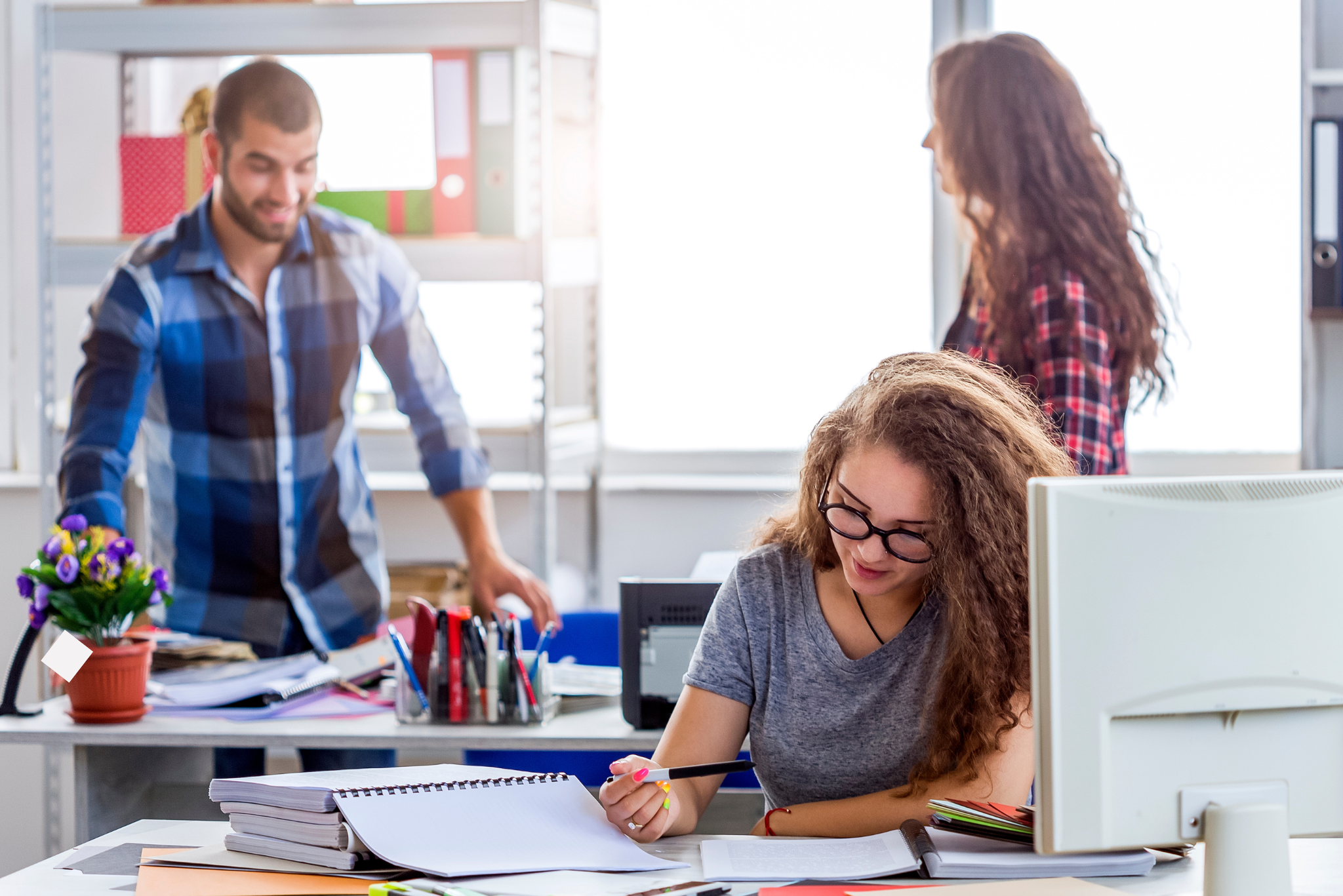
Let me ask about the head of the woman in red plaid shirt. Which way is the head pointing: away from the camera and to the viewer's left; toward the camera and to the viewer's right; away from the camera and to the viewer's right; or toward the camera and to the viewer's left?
away from the camera and to the viewer's left

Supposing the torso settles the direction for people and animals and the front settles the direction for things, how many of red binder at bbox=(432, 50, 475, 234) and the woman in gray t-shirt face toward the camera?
2

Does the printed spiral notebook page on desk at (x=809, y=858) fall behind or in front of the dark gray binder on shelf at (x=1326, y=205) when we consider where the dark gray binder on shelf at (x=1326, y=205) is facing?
in front

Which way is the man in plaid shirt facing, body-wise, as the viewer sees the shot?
toward the camera

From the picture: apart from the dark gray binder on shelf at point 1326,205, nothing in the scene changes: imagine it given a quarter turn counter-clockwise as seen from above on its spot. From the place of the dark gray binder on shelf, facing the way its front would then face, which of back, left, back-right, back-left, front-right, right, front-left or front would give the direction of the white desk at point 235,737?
back-right

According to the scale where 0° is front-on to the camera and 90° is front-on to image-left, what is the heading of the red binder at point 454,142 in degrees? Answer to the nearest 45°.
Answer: approximately 0°

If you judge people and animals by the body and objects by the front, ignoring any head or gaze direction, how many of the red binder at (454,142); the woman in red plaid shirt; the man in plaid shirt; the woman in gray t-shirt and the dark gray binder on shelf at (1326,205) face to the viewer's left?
1

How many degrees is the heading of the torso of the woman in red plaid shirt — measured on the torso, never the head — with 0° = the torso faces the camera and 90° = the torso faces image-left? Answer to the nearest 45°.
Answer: approximately 90°

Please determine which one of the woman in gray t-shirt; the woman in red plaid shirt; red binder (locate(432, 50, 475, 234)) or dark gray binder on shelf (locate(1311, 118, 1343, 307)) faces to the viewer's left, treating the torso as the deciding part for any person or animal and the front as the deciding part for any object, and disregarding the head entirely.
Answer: the woman in red plaid shirt

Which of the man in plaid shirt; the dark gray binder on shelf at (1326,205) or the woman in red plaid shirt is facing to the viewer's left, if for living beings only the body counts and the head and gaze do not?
the woman in red plaid shirt

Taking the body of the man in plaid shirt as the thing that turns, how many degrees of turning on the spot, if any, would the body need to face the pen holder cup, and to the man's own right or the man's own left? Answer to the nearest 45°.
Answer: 0° — they already face it

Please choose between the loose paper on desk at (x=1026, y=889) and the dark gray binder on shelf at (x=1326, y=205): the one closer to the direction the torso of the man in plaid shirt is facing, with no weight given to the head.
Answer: the loose paper on desk

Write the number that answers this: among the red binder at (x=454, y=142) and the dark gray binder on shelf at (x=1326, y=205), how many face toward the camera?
2

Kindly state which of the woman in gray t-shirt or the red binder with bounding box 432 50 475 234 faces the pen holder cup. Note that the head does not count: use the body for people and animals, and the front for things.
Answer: the red binder
